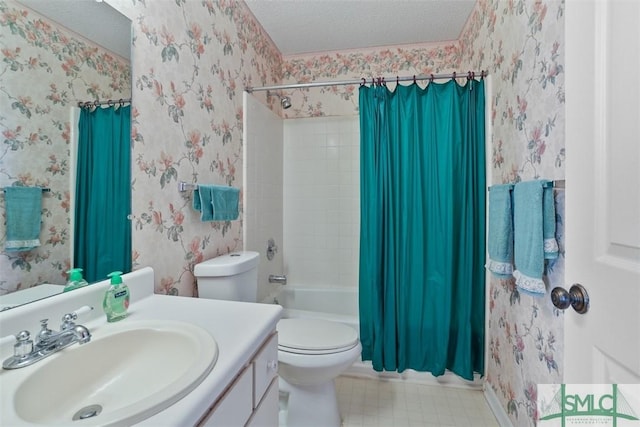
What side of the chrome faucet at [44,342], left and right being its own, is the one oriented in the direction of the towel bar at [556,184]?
front

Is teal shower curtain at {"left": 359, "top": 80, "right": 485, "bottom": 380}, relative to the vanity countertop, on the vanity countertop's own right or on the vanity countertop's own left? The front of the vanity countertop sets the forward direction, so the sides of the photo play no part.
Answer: on the vanity countertop's own left

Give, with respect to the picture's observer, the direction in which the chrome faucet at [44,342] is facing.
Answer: facing the viewer and to the right of the viewer

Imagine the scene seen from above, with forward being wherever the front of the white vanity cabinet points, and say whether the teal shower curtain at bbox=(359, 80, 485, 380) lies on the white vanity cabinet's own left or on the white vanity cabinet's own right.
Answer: on the white vanity cabinet's own left

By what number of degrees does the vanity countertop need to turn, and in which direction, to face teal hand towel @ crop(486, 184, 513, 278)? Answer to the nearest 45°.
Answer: approximately 45° to its left

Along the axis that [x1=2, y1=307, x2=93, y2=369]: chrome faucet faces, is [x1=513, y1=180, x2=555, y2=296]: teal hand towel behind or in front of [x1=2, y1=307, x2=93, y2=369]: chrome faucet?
in front

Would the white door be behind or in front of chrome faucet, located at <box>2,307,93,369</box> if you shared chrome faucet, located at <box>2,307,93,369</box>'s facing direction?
in front

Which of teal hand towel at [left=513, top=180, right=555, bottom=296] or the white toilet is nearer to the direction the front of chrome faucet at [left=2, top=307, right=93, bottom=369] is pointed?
the teal hand towel

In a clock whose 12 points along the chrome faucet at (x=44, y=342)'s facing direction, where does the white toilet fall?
The white toilet is roughly at 10 o'clock from the chrome faucet.

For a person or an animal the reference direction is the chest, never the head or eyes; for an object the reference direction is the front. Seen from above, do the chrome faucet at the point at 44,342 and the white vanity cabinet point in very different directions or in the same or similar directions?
same or similar directions

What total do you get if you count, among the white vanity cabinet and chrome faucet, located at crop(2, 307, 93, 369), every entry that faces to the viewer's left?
0

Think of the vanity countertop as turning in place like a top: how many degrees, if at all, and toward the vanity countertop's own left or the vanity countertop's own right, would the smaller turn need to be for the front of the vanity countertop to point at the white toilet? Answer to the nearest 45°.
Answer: approximately 90° to the vanity countertop's own left
